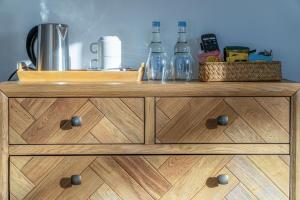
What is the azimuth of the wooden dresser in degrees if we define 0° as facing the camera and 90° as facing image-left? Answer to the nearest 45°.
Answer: approximately 0°
